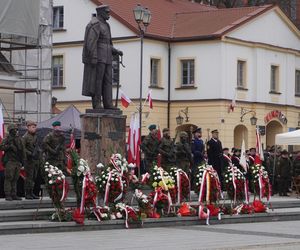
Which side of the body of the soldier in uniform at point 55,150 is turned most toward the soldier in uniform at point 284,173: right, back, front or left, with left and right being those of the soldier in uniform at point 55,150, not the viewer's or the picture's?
left

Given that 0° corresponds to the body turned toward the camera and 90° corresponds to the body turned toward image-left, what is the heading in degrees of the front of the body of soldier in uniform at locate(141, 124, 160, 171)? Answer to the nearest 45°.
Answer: approximately 315°

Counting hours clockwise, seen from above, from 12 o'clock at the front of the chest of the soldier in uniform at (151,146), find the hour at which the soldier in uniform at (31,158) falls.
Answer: the soldier in uniform at (31,158) is roughly at 3 o'clock from the soldier in uniform at (151,146).

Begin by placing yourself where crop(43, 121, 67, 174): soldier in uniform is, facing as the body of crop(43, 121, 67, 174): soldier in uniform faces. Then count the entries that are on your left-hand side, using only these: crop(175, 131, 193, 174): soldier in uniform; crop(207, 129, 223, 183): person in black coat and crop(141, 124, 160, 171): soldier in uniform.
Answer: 3

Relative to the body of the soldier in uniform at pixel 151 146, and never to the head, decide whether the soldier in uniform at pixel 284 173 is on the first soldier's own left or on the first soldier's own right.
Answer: on the first soldier's own left

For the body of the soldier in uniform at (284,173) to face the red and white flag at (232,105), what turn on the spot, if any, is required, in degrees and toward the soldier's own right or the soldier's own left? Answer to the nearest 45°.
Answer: approximately 180°
